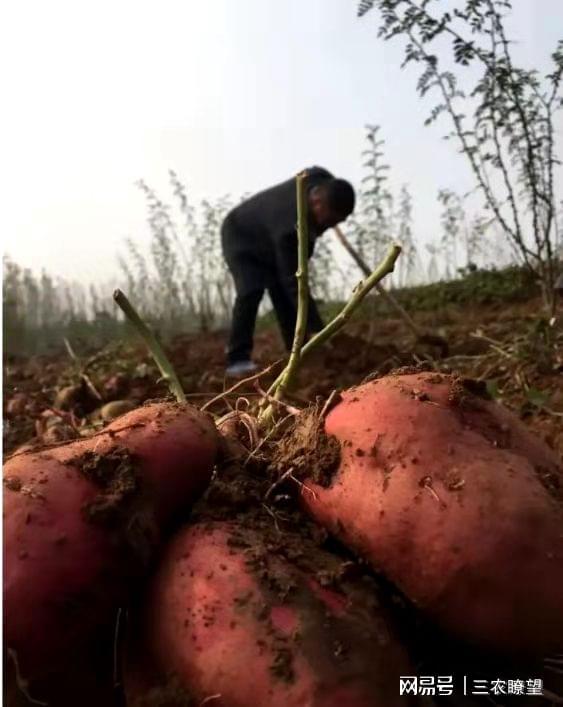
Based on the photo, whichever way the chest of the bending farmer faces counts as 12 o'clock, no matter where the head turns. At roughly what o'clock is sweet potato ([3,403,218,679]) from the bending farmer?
The sweet potato is roughly at 3 o'clock from the bending farmer.

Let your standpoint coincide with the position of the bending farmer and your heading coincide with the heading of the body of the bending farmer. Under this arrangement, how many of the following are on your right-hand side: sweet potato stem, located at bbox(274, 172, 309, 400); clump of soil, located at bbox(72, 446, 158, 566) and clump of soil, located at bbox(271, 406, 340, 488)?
3

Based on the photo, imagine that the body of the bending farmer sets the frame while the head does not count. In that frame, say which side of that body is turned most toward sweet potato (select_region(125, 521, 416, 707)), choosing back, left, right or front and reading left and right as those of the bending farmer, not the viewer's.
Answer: right

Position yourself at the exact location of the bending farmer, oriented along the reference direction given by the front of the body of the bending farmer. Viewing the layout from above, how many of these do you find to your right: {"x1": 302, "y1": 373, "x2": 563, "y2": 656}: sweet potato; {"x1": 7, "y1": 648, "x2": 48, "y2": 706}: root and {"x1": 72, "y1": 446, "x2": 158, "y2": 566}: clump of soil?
3

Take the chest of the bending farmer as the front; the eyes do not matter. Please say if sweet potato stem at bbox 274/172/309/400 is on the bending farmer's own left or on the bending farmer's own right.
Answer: on the bending farmer's own right

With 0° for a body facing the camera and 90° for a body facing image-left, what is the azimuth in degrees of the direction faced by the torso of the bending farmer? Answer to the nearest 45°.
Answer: approximately 270°

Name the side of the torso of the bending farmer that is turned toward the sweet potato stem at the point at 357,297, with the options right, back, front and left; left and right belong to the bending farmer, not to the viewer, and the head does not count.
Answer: right

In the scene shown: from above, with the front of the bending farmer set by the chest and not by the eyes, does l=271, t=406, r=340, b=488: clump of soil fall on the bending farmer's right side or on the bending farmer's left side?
on the bending farmer's right side

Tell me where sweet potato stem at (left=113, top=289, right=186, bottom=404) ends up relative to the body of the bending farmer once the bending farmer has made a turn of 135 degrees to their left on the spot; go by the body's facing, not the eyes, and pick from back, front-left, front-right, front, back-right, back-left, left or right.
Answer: back-left
